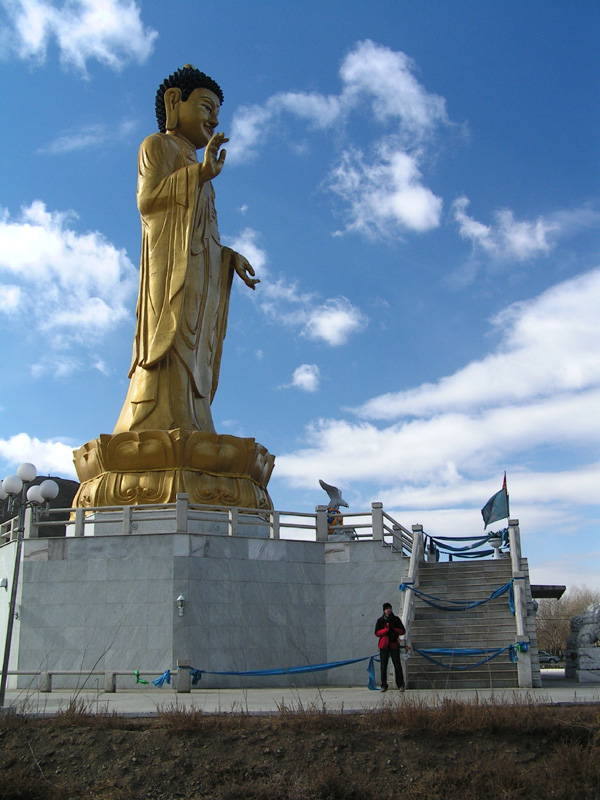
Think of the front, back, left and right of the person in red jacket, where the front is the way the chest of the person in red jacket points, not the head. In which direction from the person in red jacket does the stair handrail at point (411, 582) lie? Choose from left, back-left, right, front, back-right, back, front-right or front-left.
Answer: back

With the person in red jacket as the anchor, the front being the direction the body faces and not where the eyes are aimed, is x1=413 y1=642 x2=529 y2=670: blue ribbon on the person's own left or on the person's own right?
on the person's own left

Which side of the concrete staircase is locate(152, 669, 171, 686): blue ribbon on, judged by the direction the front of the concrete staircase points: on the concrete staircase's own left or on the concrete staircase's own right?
on the concrete staircase's own right

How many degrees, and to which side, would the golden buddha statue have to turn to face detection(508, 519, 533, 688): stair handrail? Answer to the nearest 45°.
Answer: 0° — it already faces it

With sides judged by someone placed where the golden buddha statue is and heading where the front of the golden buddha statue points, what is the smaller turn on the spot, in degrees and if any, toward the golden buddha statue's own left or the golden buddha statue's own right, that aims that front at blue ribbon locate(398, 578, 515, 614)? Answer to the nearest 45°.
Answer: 0° — it already faces it

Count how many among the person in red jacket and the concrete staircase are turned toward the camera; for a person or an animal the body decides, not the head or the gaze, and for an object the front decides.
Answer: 2

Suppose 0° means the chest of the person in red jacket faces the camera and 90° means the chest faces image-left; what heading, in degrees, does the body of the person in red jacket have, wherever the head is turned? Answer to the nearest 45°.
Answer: approximately 0°
